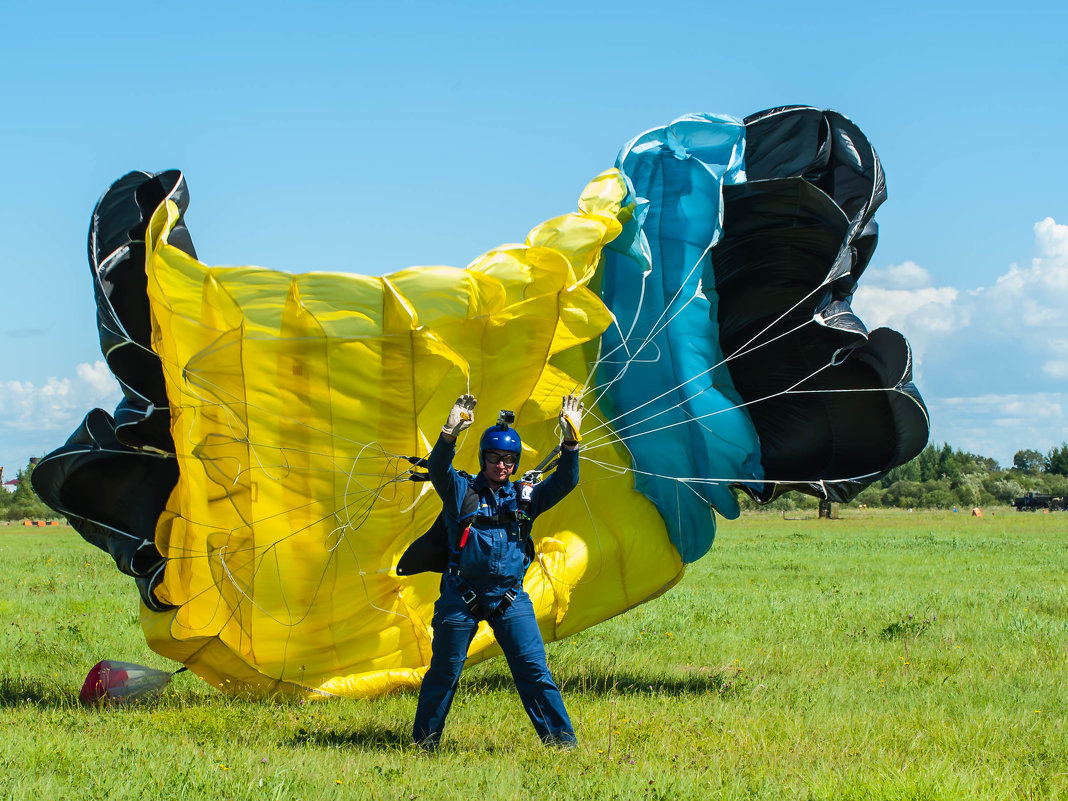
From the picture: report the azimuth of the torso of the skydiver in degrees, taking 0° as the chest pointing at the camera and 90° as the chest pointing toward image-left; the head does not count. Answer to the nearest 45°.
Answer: approximately 0°
